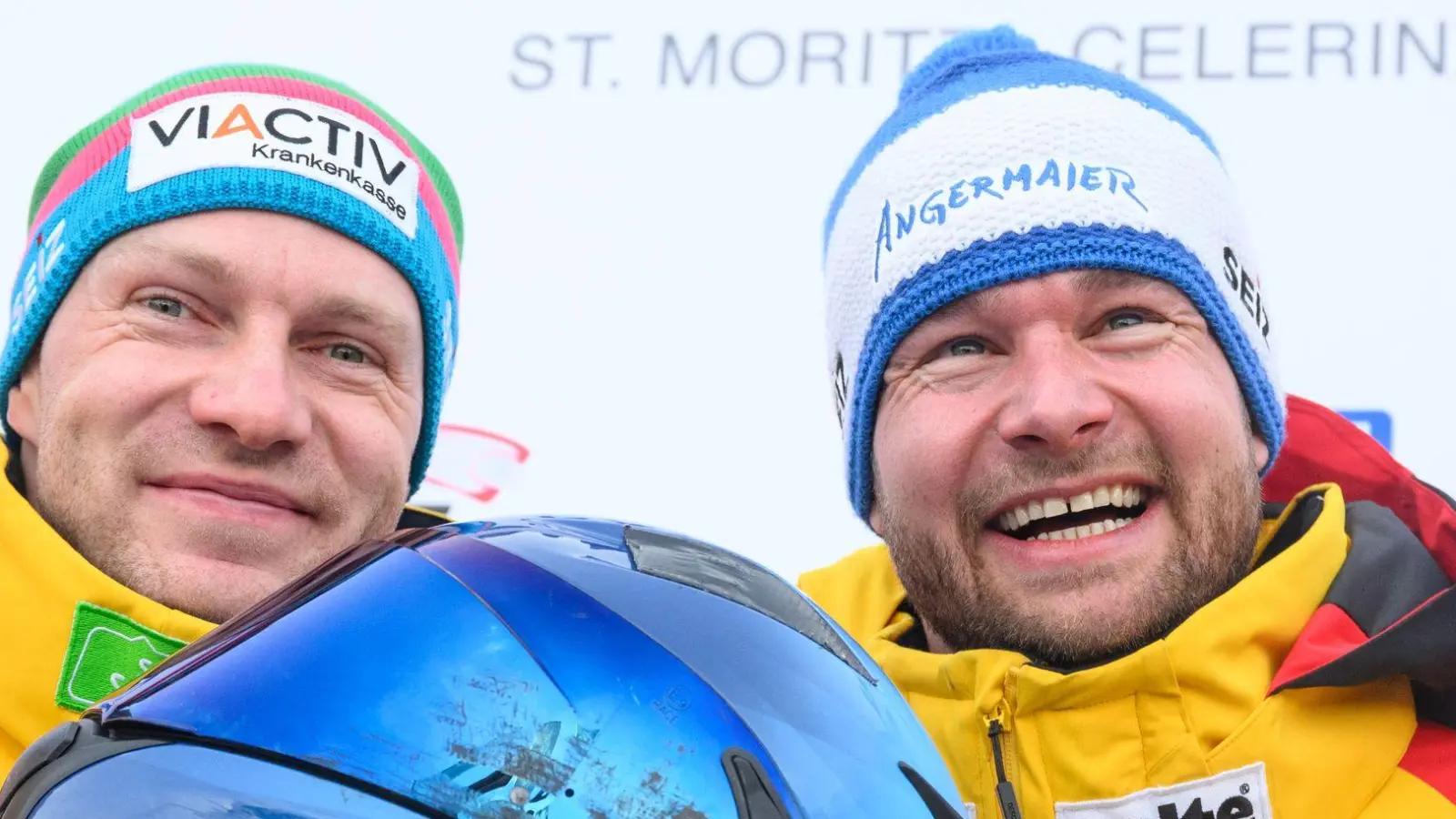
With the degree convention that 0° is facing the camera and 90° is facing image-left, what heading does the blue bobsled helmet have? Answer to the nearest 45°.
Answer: approximately 90°

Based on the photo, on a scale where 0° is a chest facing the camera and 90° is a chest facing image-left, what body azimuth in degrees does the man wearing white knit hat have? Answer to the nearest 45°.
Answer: approximately 45°
